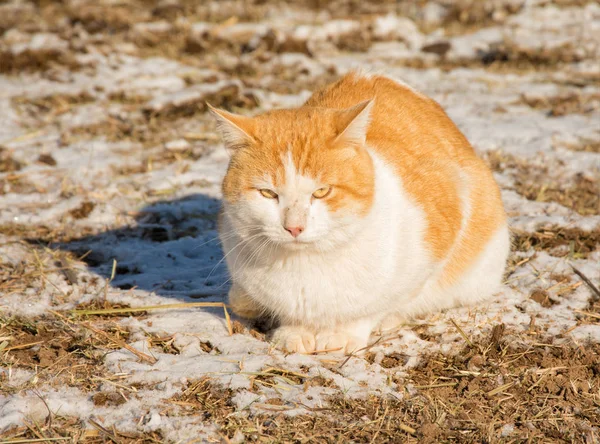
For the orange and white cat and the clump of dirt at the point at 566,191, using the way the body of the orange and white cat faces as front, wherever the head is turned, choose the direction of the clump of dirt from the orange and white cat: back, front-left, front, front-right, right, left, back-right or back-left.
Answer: back

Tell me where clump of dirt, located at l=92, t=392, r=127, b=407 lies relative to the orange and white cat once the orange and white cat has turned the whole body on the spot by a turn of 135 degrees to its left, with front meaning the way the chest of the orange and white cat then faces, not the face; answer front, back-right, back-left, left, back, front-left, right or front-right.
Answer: back-right

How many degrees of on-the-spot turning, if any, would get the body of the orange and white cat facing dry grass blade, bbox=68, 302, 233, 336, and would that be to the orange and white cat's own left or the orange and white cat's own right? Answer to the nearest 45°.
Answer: approximately 45° to the orange and white cat's own right

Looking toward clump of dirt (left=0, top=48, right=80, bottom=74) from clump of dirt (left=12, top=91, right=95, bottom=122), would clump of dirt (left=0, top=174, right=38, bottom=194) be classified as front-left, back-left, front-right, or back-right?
back-left

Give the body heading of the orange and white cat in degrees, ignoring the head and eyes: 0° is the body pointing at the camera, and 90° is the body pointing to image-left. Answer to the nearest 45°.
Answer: approximately 45°

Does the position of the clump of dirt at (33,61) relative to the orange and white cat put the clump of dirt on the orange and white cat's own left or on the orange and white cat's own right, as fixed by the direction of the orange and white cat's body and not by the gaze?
on the orange and white cat's own right

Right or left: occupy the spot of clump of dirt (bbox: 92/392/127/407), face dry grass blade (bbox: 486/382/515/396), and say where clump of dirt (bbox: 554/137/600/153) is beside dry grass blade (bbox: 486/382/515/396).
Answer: left

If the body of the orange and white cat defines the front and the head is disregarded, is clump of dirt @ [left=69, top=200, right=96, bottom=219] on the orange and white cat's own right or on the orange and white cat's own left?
on the orange and white cat's own right

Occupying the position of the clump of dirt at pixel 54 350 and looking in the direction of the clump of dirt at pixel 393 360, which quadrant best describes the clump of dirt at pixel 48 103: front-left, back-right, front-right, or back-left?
back-left

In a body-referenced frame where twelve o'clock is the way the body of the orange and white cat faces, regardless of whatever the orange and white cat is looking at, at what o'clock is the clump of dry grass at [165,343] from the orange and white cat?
The clump of dry grass is roughly at 1 o'clock from the orange and white cat.

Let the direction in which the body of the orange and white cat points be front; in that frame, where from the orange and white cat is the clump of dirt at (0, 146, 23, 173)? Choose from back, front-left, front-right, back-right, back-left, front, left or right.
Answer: right

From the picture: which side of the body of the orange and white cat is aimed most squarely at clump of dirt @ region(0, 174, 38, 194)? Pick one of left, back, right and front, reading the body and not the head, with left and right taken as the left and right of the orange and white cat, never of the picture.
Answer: right

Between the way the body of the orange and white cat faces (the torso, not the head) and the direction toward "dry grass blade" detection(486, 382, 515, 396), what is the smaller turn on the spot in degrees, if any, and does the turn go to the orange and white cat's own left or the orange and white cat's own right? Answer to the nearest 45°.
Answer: approximately 90° to the orange and white cat's own left

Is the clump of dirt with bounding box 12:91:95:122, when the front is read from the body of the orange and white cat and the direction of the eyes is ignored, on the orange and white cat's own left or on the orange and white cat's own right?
on the orange and white cat's own right

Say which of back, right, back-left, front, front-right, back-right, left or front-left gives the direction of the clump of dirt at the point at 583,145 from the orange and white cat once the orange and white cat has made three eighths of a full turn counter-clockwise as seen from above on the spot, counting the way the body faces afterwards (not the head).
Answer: front-left
